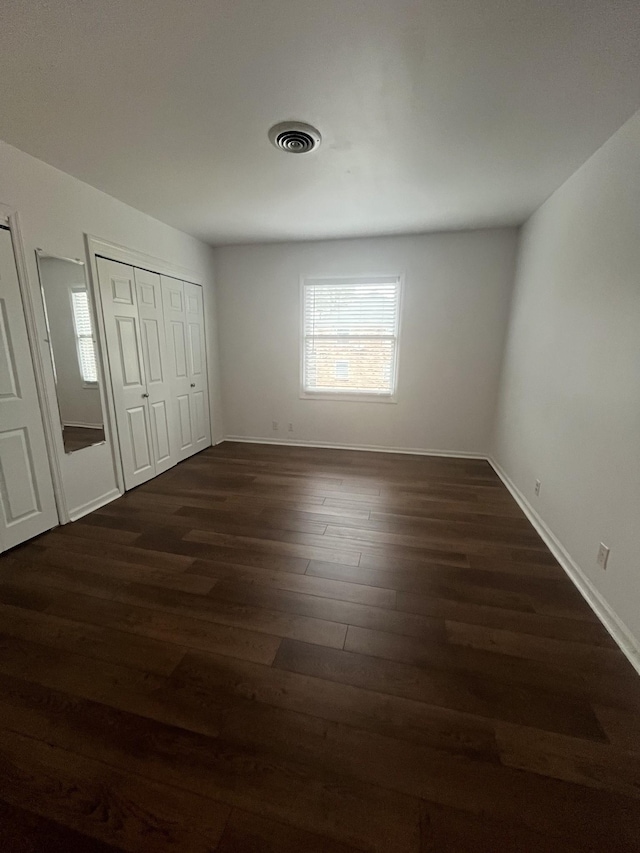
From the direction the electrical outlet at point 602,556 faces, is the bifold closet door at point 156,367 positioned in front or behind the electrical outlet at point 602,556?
in front

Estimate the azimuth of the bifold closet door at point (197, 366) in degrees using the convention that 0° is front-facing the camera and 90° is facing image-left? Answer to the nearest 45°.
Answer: approximately 315°

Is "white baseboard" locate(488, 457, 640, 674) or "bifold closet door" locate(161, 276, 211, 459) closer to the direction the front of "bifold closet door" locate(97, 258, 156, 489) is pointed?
the white baseboard

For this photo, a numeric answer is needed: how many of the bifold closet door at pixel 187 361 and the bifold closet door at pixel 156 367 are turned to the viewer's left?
0

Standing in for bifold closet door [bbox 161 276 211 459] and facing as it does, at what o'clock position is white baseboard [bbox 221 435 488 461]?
The white baseboard is roughly at 11 o'clock from the bifold closet door.

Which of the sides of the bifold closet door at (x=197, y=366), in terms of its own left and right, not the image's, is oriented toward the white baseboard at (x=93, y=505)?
right

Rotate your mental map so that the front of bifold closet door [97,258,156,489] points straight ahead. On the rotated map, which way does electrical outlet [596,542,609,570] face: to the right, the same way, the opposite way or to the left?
the opposite way

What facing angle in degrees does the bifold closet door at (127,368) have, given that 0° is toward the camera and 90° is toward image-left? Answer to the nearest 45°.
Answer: approximately 315°

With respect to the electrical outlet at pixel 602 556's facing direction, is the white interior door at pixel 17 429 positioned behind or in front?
in front

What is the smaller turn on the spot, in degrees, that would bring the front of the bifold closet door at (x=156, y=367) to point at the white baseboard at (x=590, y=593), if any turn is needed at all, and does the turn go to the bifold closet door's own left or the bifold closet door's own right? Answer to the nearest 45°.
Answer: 0° — it already faces it

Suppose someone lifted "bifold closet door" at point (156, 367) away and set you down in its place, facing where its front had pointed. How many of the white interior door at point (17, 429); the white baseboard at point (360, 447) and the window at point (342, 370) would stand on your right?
1

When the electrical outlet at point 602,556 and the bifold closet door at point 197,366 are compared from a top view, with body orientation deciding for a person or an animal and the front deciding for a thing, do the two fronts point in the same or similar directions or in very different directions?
very different directions

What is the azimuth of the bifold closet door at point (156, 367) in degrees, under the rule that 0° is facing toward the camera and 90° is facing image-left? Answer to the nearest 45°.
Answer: approximately 315°

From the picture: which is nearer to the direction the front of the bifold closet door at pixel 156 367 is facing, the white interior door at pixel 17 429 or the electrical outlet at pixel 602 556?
the electrical outlet

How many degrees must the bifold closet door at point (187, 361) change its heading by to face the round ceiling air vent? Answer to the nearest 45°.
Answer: approximately 45° to its right

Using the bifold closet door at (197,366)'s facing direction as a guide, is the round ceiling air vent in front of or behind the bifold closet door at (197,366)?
in front
